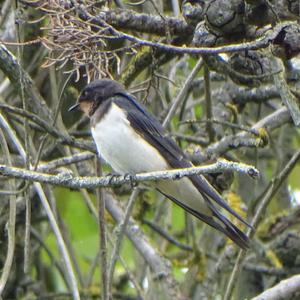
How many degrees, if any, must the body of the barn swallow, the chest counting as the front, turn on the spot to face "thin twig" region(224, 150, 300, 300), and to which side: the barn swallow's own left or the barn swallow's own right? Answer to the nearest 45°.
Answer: approximately 135° to the barn swallow's own left

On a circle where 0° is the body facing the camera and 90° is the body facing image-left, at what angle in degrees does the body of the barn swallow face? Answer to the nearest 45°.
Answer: approximately 90°

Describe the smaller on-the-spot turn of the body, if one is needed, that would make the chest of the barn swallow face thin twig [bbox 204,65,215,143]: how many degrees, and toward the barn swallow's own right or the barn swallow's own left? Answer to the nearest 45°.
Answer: approximately 135° to the barn swallow's own right
